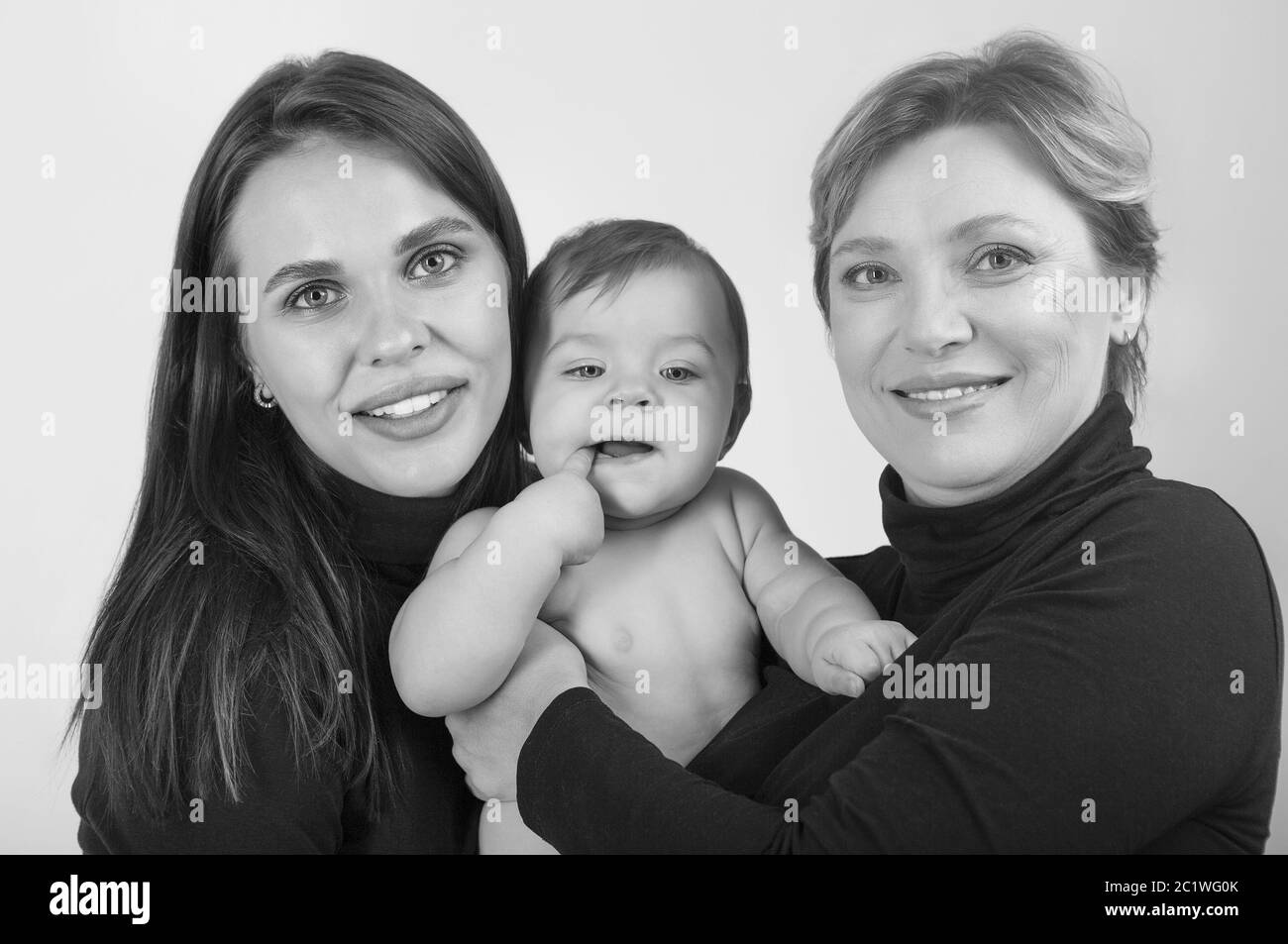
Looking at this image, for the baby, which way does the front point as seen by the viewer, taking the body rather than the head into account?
toward the camera

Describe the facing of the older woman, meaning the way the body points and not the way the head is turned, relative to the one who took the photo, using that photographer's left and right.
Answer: facing the viewer and to the left of the viewer

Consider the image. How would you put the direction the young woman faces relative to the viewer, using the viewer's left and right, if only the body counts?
facing the viewer and to the right of the viewer

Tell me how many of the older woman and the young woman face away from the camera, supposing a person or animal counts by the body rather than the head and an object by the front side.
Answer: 0
